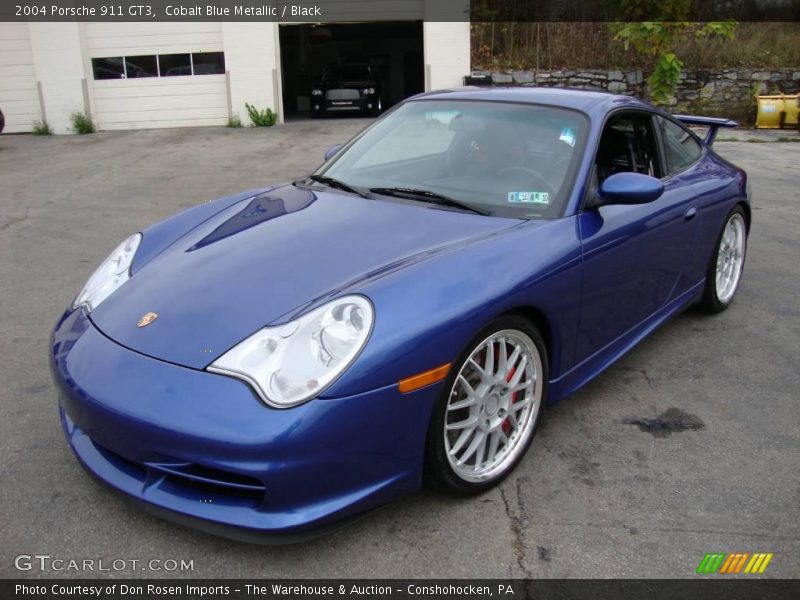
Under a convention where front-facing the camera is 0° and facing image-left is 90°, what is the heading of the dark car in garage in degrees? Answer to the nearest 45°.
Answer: approximately 0°

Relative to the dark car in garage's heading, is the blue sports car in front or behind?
in front

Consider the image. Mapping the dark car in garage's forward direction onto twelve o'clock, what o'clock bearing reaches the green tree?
The green tree is roughly at 10 o'clock from the dark car in garage.

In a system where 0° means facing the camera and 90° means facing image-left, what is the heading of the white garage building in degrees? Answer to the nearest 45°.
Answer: approximately 0°

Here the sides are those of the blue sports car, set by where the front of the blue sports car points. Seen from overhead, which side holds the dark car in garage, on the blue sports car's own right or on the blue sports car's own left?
on the blue sports car's own right

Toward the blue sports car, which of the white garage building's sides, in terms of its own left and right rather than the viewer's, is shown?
front

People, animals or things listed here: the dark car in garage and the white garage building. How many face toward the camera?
2

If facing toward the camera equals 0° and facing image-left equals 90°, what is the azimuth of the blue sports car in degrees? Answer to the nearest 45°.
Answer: approximately 45°

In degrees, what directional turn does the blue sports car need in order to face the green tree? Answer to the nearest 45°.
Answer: approximately 135° to its right

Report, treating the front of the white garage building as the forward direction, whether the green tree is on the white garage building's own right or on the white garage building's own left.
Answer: on the white garage building's own left

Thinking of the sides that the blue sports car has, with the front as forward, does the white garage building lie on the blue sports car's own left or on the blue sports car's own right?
on the blue sports car's own right
